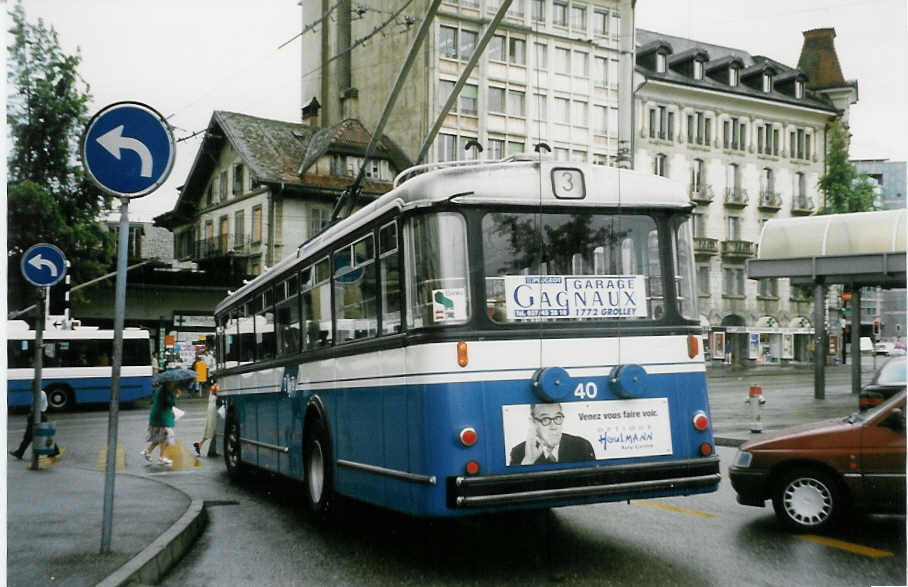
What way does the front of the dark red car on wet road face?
to the viewer's left

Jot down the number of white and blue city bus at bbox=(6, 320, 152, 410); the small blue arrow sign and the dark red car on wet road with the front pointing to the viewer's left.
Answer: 2

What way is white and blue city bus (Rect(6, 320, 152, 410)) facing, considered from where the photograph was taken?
facing to the left of the viewer

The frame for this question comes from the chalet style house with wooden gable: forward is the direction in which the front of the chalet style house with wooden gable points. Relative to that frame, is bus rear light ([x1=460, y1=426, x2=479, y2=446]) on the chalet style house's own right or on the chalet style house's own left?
on the chalet style house's own left

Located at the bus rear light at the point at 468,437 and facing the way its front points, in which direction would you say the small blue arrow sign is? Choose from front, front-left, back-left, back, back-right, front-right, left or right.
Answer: right

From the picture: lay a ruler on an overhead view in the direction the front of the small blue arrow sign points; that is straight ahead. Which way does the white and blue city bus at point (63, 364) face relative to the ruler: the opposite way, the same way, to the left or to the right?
to the right

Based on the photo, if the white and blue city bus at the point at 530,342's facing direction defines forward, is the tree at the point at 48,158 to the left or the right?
on its left
